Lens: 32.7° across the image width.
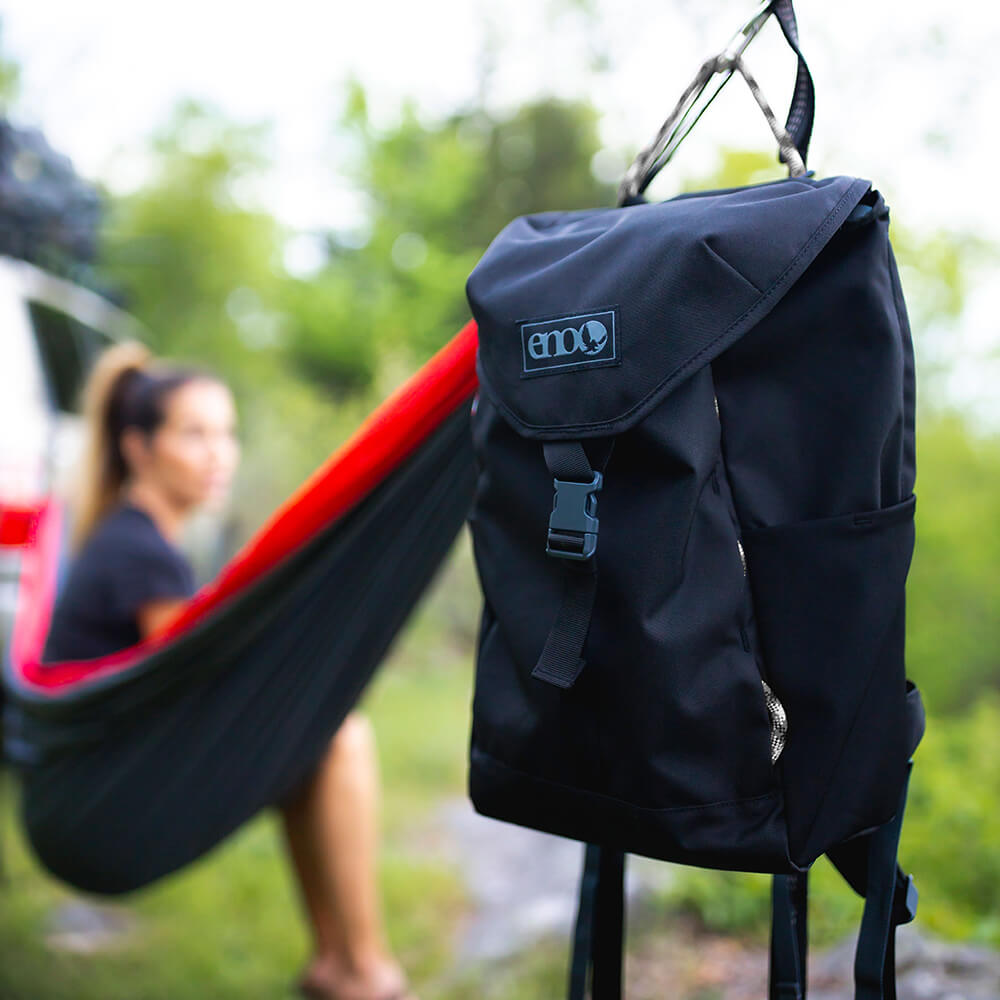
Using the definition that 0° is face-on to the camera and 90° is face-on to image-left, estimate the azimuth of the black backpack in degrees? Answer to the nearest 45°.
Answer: approximately 45°

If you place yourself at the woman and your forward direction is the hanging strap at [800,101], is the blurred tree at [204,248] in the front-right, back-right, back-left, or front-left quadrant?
back-left

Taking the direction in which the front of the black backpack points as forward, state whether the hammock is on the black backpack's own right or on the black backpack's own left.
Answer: on the black backpack's own right

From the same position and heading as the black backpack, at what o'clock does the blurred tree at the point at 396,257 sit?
The blurred tree is roughly at 4 o'clock from the black backpack.

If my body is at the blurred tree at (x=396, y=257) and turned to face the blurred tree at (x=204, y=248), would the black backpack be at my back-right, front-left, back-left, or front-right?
back-left

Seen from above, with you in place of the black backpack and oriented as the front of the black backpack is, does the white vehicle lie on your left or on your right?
on your right
